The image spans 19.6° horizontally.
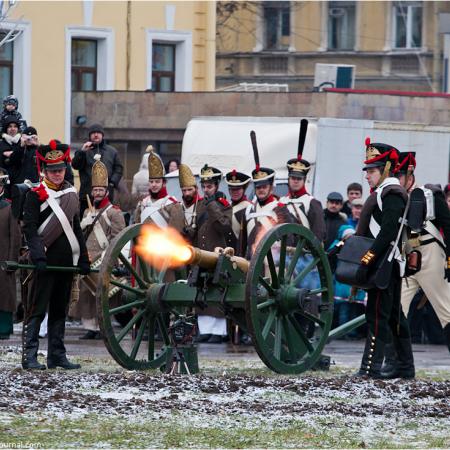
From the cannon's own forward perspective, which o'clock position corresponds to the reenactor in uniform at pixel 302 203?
The reenactor in uniform is roughly at 5 o'clock from the cannon.

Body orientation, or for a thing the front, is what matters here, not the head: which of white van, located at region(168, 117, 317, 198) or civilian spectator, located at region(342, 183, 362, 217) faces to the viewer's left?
the white van

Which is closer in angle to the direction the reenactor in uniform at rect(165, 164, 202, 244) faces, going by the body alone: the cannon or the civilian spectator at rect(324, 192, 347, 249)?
the cannon

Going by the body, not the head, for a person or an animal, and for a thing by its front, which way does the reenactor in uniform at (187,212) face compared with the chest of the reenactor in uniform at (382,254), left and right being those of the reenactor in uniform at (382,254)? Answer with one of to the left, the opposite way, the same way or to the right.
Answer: to the left

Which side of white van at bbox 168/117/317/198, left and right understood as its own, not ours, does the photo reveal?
left

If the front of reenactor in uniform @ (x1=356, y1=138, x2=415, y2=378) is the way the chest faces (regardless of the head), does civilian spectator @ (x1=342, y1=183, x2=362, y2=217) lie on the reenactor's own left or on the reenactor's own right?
on the reenactor's own right

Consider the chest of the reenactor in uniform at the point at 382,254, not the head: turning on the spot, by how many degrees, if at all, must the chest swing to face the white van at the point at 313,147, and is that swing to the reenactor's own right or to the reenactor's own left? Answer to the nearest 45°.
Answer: approximately 90° to the reenactor's own right

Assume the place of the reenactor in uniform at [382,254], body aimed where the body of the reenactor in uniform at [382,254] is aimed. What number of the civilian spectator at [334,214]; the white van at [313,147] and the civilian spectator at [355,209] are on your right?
3

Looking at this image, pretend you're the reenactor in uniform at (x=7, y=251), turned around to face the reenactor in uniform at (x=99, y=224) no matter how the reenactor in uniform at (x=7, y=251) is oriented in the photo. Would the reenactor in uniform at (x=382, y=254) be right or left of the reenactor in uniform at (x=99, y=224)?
right

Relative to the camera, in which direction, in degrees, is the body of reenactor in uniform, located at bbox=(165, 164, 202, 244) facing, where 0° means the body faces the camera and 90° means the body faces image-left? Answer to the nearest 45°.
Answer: approximately 0°
